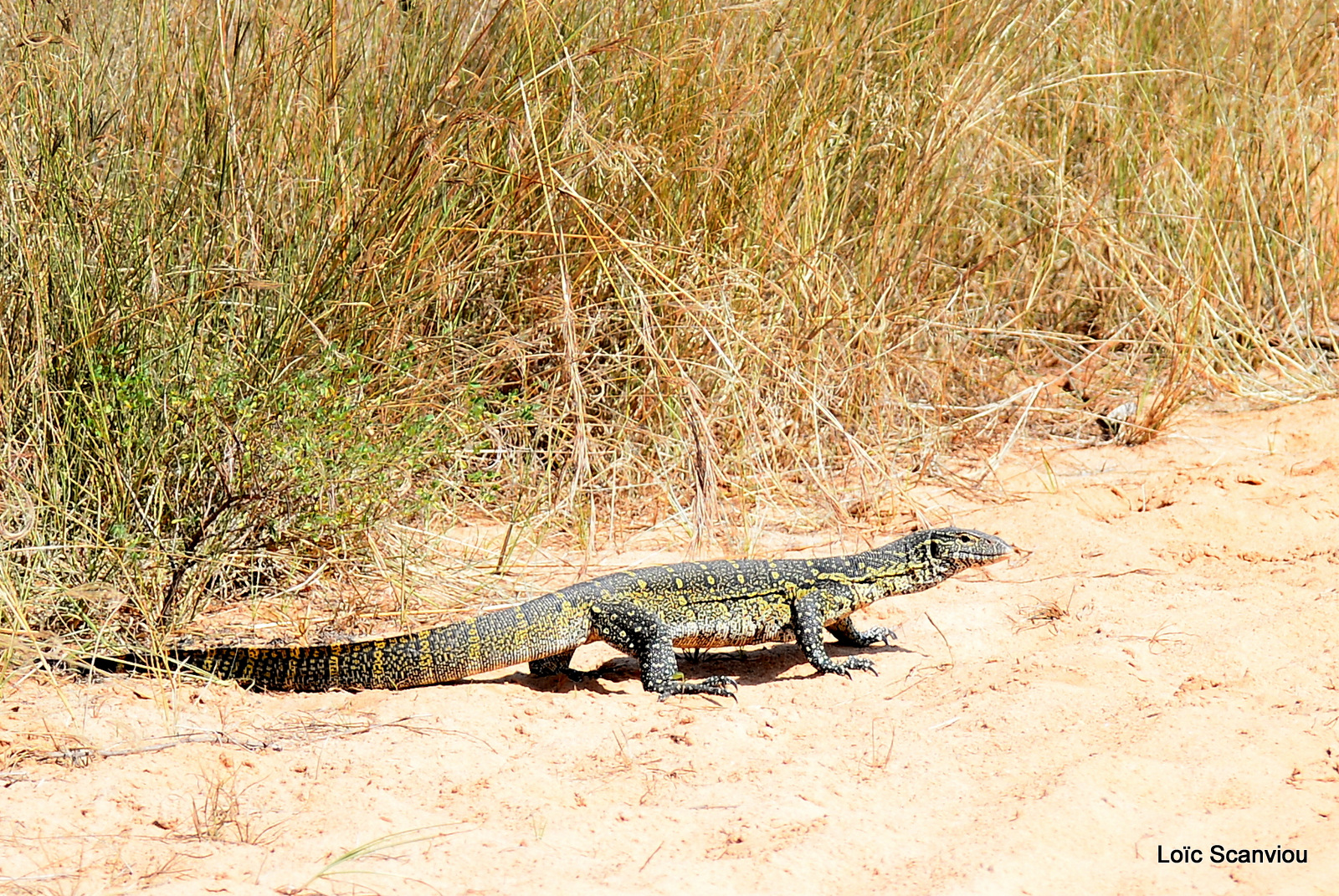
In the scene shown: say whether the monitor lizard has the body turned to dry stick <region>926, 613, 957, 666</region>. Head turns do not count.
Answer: yes

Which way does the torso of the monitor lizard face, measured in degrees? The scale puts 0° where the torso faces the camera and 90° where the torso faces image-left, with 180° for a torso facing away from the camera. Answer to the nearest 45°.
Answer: approximately 270°
